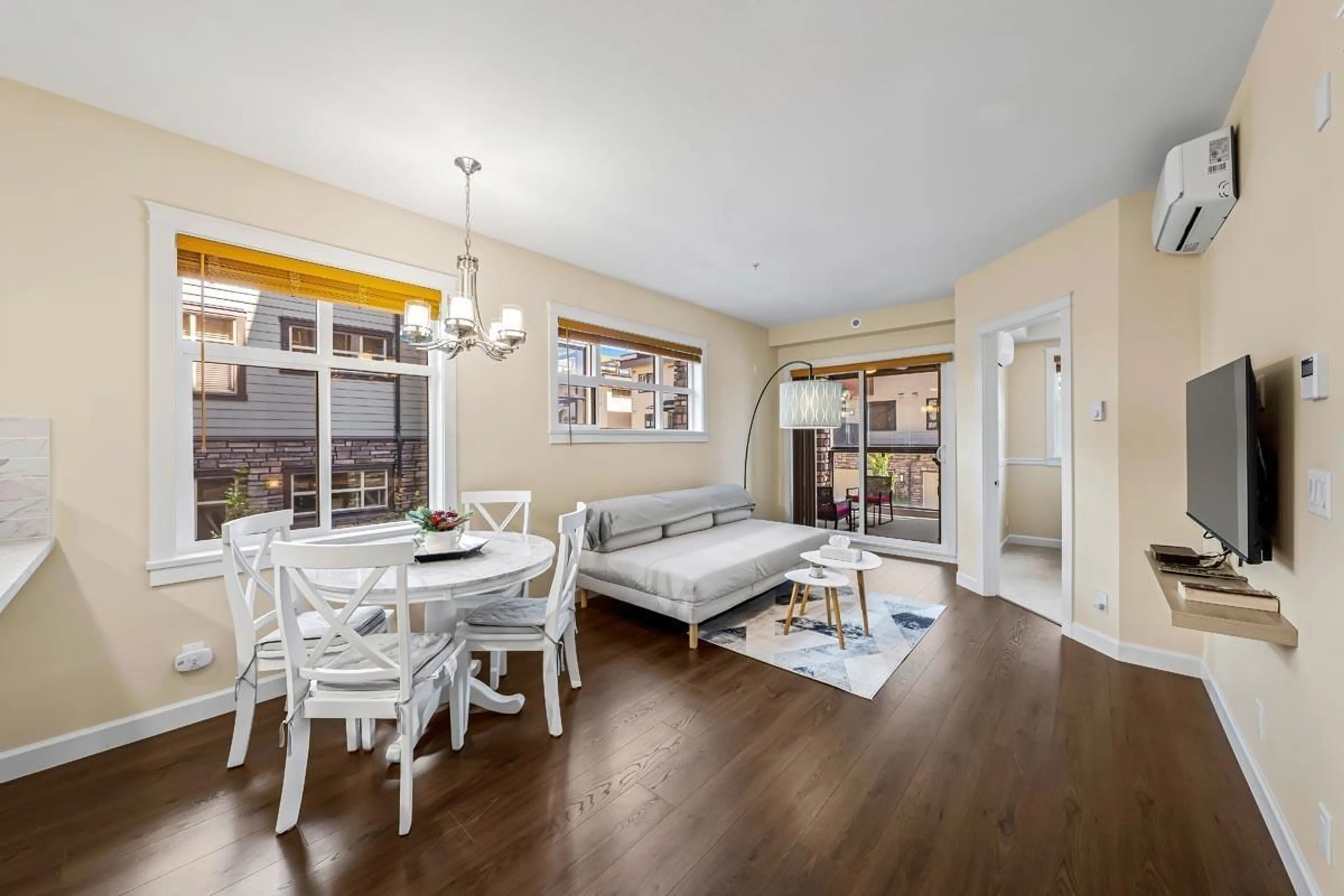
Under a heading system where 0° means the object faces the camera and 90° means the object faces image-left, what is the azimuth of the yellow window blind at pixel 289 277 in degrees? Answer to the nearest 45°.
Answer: approximately 315°

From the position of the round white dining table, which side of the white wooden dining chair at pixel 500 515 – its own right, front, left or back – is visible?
front

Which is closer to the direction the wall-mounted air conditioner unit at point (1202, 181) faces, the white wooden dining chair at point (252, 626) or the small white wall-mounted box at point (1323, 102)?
the white wooden dining chair

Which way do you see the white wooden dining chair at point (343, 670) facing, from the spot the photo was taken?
facing away from the viewer and to the right of the viewer

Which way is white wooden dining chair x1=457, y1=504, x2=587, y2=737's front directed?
to the viewer's left

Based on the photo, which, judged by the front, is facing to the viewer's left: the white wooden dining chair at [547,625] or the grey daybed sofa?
the white wooden dining chair

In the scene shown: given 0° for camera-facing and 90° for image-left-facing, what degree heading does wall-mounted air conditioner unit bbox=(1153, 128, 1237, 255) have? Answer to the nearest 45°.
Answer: approximately 90°

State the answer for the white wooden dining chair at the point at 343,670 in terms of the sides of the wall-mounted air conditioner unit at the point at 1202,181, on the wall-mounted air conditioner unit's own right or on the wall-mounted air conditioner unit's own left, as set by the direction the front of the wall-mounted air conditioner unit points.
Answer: on the wall-mounted air conditioner unit's own left

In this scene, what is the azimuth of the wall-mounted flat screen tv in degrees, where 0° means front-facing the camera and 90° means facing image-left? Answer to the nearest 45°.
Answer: approximately 90°

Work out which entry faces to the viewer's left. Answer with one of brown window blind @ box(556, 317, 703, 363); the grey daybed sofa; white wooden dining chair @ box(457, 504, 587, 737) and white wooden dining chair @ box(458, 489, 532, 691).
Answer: white wooden dining chair @ box(457, 504, 587, 737)
